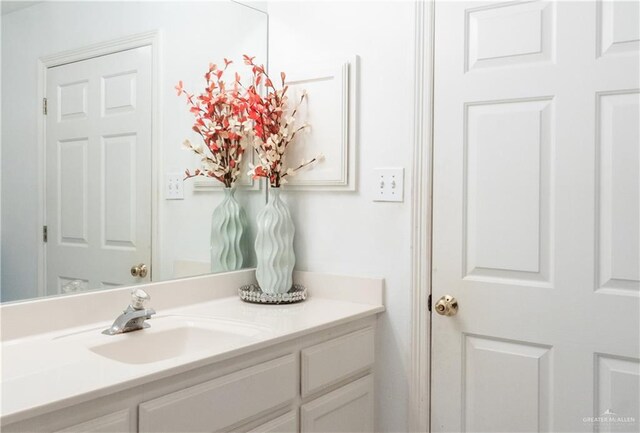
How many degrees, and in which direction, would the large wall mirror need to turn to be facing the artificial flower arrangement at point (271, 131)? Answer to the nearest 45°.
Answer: approximately 45° to its left

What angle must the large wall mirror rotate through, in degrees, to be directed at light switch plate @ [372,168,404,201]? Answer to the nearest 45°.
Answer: approximately 45° to its left

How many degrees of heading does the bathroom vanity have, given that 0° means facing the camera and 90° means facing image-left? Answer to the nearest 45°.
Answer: approximately 315°

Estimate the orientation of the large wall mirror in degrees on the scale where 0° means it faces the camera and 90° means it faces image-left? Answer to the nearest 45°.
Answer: approximately 315°

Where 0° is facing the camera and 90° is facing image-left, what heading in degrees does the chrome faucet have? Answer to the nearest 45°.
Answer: approximately 315°
